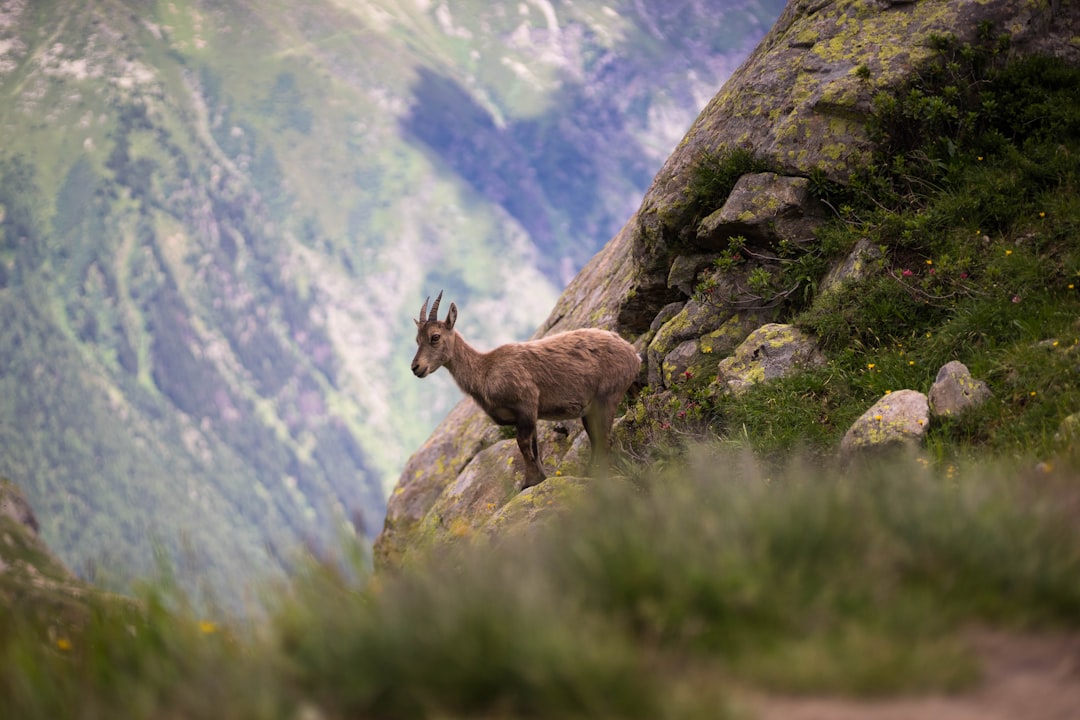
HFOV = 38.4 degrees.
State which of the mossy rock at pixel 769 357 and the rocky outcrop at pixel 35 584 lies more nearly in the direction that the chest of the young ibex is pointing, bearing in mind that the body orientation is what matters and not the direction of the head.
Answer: the rocky outcrop

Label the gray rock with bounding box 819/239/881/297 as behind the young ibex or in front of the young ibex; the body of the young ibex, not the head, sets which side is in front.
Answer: behind

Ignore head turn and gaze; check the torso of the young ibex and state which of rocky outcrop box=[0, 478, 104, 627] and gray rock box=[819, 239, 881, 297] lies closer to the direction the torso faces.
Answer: the rocky outcrop

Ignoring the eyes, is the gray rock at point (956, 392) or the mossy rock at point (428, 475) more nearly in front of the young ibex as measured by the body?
the mossy rock

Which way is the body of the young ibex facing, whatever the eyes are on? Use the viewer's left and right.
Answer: facing to the left of the viewer

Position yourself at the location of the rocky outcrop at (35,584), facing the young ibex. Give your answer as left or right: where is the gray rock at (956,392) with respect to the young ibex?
right
